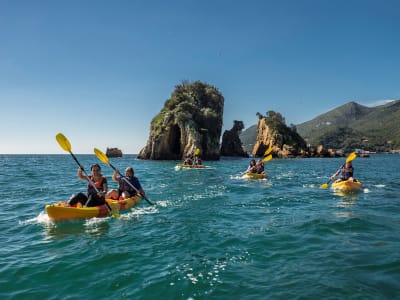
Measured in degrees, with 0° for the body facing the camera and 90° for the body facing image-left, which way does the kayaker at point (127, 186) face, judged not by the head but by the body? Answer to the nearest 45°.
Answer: approximately 45°

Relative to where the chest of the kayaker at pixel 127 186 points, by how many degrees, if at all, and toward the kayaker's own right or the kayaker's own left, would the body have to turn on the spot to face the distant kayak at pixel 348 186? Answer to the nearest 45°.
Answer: approximately 135° to the kayaker's own left
